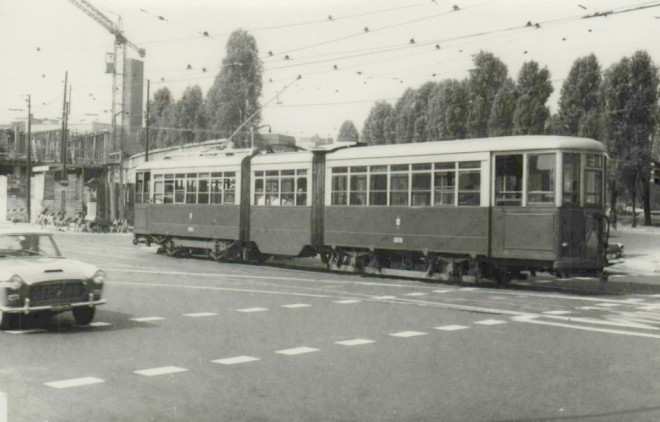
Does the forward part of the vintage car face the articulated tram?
no

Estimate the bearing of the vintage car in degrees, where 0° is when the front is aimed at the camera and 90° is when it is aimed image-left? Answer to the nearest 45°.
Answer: approximately 315°
